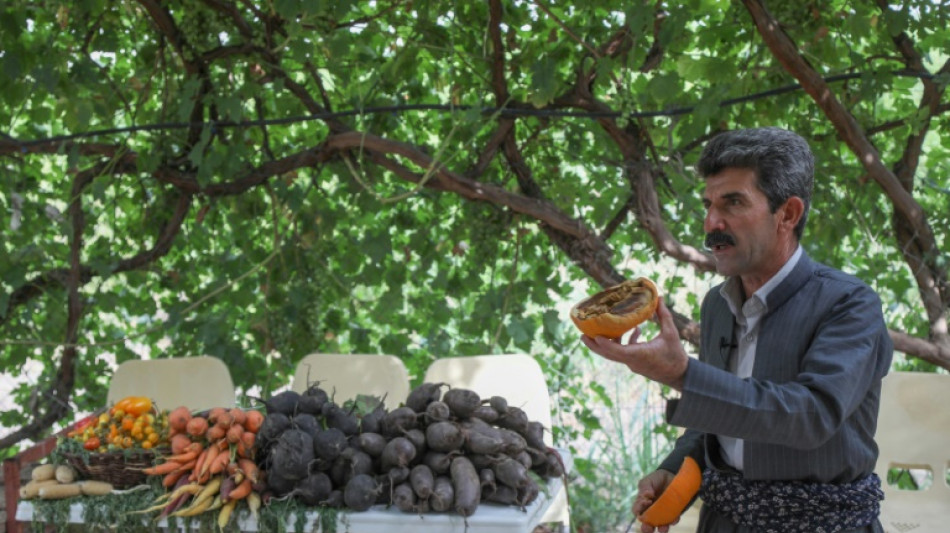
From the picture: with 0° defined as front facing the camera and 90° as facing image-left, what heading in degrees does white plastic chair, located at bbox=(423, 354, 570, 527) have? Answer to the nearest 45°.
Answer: approximately 0°

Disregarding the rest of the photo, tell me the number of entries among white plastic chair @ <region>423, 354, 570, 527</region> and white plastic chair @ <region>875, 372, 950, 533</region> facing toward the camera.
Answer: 2

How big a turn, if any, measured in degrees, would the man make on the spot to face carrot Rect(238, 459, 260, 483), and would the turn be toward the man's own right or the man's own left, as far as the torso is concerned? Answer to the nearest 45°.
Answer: approximately 45° to the man's own right

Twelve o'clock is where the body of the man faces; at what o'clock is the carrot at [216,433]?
The carrot is roughly at 2 o'clock from the man.

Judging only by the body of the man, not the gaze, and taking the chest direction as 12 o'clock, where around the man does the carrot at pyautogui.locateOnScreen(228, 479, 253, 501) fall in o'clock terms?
The carrot is roughly at 2 o'clock from the man.
